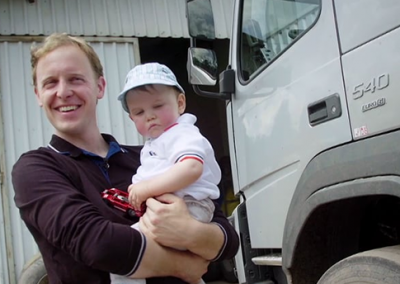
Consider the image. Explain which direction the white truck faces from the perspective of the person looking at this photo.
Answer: facing away from the viewer and to the left of the viewer

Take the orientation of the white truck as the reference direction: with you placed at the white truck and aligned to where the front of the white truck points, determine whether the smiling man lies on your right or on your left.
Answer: on your left

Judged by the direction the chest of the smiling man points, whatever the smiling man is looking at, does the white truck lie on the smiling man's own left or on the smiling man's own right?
on the smiling man's own left

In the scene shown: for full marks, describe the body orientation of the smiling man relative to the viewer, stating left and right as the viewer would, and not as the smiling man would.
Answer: facing the viewer and to the right of the viewer

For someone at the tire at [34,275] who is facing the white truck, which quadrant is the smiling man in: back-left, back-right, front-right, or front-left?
front-right

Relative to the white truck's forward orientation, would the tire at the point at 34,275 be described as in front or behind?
in front

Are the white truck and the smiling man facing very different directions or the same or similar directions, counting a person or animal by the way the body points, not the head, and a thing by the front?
very different directions
